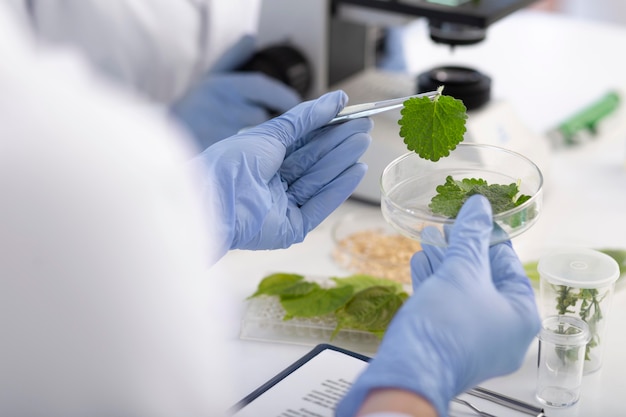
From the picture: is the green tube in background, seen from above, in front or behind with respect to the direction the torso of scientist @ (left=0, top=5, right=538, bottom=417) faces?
in front

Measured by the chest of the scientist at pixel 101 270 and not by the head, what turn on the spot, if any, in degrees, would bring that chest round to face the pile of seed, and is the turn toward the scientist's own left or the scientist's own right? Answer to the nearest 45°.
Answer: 0° — they already face it

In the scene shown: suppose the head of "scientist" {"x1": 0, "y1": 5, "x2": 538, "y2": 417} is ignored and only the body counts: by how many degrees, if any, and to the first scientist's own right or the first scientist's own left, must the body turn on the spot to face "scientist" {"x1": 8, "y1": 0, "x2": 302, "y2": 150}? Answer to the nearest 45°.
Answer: approximately 45° to the first scientist's own left

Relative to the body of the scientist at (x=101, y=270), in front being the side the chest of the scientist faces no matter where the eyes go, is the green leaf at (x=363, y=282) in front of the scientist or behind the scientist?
in front

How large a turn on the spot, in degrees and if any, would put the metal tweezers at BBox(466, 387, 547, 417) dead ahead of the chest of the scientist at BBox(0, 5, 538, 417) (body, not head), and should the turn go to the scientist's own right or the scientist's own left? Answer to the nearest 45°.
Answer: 0° — they already face it

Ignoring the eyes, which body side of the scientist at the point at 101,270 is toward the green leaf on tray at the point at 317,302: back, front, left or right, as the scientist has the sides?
front

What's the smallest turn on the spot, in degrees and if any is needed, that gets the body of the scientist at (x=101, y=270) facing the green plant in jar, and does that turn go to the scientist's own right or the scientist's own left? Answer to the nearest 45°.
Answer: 0° — they already face it

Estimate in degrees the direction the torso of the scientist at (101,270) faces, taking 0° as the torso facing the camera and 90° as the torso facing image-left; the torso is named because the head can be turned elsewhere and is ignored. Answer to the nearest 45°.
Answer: approximately 225°
